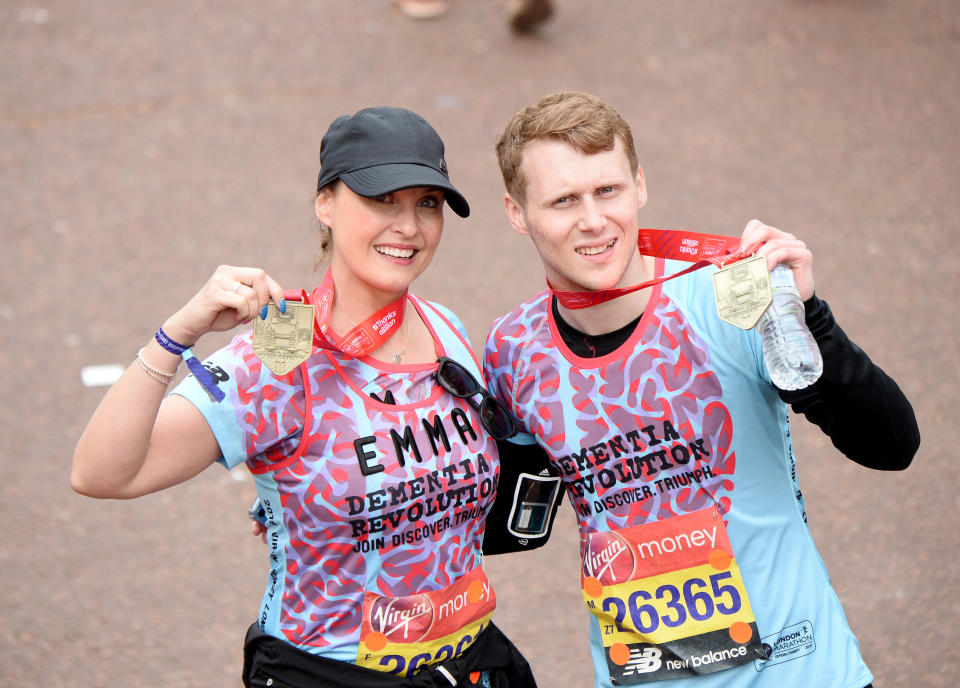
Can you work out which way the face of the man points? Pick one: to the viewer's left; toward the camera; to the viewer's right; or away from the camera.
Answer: toward the camera

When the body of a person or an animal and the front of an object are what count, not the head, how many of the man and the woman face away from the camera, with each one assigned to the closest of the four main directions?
0

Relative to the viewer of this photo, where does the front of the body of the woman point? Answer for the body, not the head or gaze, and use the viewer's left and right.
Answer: facing the viewer and to the right of the viewer

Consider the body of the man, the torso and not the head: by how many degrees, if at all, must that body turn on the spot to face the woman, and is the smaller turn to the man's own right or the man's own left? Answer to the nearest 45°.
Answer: approximately 45° to the man's own right

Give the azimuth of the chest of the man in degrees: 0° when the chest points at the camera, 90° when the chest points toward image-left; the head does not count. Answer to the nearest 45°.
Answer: approximately 45°

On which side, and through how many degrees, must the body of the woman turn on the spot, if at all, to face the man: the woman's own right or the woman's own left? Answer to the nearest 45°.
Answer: approximately 45° to the woman's own left
